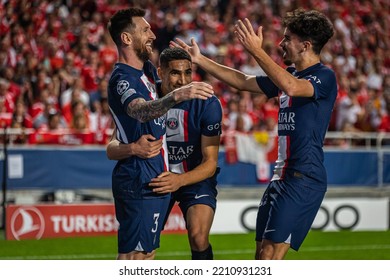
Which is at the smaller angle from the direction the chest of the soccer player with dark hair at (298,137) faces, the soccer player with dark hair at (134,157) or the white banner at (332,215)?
the soccer player with dark hair

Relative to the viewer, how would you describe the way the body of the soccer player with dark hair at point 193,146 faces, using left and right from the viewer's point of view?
facing the viewer and to the left of the viewer

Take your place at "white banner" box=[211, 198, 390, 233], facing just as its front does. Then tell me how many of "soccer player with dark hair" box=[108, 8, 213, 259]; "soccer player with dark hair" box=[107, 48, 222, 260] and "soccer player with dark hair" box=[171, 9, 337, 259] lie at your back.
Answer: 0

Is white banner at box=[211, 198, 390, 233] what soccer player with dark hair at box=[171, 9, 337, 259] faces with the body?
no

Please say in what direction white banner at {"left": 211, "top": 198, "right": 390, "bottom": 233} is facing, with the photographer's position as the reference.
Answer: facing the viewer

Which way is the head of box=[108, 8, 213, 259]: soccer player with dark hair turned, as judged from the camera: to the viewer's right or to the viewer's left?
to the viewer's right

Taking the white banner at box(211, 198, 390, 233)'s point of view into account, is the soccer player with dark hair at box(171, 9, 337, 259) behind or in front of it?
in front

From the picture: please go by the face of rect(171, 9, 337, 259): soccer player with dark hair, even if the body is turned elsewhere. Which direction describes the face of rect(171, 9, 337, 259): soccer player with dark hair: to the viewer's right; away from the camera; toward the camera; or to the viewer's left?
to the viewer's left

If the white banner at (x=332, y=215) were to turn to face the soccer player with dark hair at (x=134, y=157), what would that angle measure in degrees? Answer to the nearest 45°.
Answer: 0° — it already faces them

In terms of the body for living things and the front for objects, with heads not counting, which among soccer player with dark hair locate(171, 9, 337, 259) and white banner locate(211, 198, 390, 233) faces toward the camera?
the white banner

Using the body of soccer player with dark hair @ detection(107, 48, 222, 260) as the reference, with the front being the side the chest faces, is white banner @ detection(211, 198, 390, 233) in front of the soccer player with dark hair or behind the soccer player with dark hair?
behind

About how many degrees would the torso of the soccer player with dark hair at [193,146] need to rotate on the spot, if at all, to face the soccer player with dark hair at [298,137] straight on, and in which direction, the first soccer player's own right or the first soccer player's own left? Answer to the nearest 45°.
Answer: approximately 90° to the first soccer player's own left
